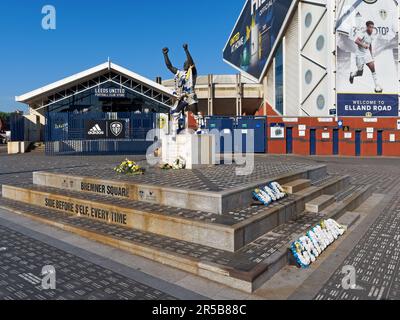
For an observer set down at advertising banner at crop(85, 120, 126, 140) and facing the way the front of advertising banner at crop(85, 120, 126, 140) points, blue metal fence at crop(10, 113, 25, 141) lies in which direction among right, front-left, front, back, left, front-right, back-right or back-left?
back-right

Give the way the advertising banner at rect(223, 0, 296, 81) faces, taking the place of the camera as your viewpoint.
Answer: facing the viewer

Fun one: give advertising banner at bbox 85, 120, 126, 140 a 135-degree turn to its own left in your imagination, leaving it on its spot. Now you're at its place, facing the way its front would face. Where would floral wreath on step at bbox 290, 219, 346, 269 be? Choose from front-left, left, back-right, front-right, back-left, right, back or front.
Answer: back-right

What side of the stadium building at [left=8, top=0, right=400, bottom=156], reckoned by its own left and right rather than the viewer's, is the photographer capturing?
front

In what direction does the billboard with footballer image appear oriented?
toward the camera

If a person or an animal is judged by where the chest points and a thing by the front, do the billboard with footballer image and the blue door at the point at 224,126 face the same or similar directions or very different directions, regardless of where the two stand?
same or similar directions

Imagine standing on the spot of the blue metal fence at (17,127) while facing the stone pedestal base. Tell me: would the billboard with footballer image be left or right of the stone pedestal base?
left

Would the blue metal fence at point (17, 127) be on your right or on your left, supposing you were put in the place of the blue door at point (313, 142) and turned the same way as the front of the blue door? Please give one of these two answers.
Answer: on your right

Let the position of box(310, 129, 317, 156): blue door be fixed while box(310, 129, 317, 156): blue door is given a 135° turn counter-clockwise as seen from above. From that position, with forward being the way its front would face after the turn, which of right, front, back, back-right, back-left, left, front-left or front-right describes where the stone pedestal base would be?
back-right

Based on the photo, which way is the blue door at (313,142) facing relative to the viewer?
toward the camera

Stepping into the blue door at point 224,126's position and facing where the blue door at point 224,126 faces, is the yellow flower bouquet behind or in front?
in front

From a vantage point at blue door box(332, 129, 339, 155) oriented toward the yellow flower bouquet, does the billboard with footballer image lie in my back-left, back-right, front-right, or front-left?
back-left
